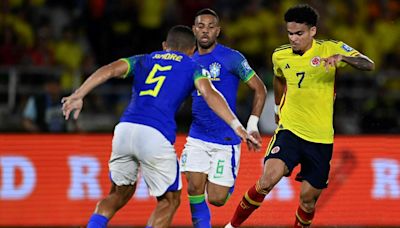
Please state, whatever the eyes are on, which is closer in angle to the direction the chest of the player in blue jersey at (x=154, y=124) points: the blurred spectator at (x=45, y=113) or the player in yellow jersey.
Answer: the blurred spectator

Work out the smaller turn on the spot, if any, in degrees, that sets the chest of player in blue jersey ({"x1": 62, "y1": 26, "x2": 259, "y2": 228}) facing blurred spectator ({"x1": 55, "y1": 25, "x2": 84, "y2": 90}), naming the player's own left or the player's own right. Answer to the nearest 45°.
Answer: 0° — they already face them

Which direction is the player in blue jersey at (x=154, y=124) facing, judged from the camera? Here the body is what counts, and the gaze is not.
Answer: away from the camera

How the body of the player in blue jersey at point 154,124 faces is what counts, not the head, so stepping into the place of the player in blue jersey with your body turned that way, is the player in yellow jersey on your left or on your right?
on your right

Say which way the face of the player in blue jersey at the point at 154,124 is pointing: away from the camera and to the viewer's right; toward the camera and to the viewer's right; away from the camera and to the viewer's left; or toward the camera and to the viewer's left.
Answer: away from the camera and to the viewer's right

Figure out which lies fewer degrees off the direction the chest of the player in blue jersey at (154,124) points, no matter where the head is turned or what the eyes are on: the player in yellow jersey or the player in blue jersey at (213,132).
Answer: the player in blue jersey
